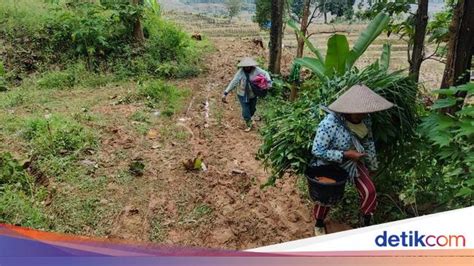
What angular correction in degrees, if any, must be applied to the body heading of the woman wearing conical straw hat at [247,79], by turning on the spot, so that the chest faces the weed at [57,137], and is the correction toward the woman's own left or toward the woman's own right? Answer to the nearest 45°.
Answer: approximately 45° to the woman's own right

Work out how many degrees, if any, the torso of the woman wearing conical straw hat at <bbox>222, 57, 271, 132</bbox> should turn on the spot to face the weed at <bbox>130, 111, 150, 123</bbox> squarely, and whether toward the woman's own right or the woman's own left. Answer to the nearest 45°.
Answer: approximately 90° to the woman's own right

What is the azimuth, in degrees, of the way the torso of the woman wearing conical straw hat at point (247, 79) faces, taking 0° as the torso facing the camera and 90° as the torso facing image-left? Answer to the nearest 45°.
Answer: approximately 0°

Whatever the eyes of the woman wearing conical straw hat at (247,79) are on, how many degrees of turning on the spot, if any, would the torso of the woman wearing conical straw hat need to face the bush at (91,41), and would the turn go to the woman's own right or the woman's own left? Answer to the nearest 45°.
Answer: approximately 135° to the woman's own right

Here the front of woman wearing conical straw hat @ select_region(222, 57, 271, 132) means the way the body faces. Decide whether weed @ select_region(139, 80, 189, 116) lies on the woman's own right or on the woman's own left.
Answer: on the woman's own right
